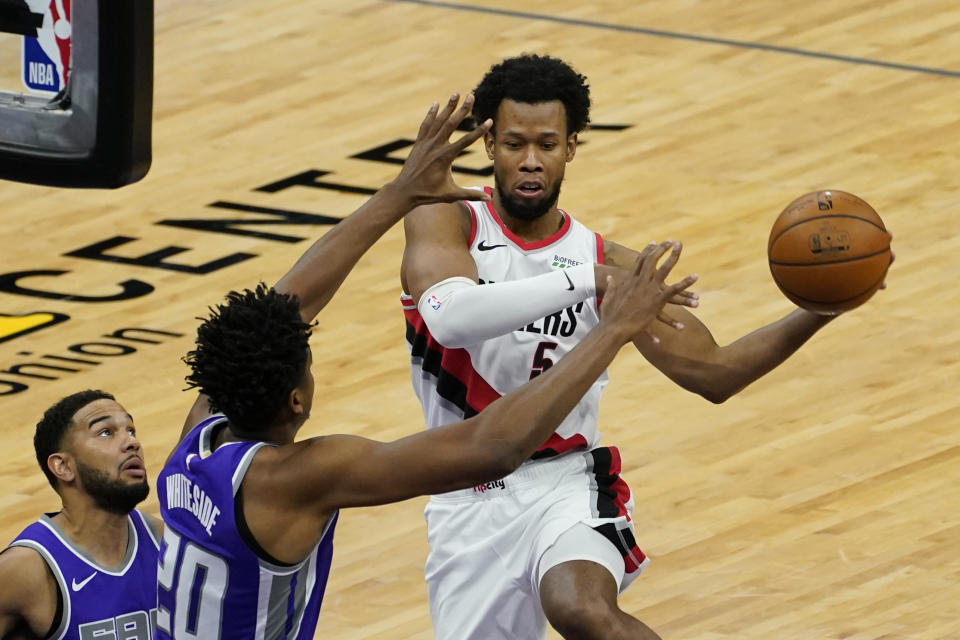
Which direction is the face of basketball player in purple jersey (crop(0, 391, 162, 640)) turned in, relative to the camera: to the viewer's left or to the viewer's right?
to the viewer's right

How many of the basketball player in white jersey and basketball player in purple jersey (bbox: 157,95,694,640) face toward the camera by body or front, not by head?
1

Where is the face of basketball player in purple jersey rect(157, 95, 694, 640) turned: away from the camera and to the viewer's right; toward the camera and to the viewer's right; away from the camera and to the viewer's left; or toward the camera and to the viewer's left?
away from the camera and to the viewer's right

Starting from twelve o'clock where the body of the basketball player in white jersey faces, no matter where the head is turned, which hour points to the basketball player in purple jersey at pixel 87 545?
The basketball player in purple jersey is roughly at 2 o'clock from the basketball player in white jersey.

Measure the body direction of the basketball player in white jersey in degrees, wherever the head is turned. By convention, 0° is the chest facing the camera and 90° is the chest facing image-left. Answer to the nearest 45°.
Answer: approximately 0°

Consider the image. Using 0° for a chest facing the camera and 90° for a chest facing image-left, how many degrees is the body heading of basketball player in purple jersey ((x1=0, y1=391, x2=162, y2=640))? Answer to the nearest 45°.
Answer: approximately 315°

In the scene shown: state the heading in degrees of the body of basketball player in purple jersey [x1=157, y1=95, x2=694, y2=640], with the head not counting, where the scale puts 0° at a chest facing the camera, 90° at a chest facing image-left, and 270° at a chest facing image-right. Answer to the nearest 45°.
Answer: approximately 225°
